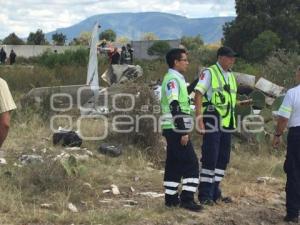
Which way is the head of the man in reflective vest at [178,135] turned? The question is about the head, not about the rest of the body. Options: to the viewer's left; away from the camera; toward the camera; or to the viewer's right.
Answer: to the viewer's right

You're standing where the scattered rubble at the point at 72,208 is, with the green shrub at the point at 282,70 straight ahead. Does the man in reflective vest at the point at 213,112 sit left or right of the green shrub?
right

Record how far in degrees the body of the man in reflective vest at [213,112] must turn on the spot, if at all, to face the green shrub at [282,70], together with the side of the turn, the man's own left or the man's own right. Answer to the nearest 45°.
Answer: approximately 135° to the man's own left

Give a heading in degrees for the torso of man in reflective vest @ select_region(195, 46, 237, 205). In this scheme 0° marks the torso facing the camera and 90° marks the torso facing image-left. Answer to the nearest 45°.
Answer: approximately 315°
